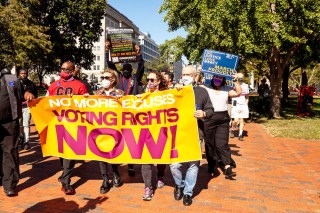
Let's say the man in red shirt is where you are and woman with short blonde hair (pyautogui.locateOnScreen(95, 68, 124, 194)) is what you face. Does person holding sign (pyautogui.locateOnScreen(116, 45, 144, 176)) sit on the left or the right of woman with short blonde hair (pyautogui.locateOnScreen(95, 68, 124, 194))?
left

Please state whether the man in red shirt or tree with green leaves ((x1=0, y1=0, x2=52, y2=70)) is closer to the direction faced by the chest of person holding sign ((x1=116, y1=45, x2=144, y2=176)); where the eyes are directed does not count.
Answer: the man in red shirt

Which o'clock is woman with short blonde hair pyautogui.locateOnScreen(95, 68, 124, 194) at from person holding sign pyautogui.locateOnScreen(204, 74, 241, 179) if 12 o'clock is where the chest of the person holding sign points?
The woman with short blonde hair is roughly at 2 o'clock from the person holding sign.

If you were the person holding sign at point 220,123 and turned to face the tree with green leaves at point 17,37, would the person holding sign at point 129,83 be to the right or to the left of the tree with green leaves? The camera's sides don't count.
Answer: left

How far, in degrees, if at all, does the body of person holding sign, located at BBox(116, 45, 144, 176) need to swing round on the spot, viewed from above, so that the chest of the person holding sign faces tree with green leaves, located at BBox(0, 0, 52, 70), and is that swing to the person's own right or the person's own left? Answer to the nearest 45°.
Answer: approximately 135° to the person's own right

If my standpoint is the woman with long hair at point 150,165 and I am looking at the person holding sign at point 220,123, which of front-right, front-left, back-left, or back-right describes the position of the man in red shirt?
back-left

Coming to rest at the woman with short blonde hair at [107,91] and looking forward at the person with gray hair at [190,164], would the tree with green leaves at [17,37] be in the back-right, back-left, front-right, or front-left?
back-left

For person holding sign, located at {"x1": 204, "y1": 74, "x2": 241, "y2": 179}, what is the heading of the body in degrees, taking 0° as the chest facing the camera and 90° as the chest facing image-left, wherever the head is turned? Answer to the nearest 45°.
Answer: approximately 0°

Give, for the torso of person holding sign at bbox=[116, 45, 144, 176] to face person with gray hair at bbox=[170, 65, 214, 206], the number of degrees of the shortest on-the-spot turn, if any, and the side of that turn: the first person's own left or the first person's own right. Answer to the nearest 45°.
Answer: approximately 45° to the first person's own left
